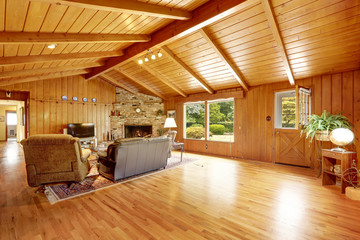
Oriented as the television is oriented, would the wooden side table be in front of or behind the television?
in front

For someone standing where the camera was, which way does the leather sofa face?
facing away from the viewer and to the left of the viewer

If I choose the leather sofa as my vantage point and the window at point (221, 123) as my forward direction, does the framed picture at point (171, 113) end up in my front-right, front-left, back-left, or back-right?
front-left

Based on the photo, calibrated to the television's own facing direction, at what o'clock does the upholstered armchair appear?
The upholstered armchair is roughly at 12 o'clock from the television.

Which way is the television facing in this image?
toward the camera

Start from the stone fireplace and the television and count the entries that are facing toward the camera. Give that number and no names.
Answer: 2

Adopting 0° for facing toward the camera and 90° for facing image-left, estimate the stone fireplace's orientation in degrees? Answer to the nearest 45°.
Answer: approximately 0°

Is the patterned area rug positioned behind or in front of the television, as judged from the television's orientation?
in front

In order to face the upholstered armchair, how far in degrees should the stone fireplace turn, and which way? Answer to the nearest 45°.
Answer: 0° — it already faces it

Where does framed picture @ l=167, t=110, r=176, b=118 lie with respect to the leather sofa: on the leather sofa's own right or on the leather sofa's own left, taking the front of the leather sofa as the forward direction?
on the leather sofa's own right

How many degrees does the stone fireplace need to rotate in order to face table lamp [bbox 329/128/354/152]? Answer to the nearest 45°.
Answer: approximately 45° to its left

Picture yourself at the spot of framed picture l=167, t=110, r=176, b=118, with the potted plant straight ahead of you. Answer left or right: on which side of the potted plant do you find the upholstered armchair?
right

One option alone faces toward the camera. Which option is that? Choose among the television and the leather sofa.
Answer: the television

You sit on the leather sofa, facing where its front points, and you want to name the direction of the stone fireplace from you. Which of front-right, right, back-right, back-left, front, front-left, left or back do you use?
front-right

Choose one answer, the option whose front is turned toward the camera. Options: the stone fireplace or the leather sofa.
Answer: the stone fireplace
